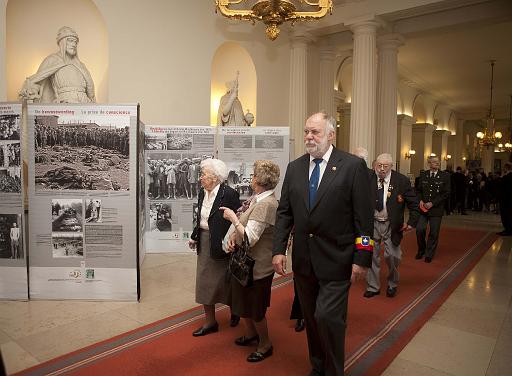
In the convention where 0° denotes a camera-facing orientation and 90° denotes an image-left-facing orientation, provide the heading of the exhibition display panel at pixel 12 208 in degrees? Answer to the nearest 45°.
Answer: approximately 0°

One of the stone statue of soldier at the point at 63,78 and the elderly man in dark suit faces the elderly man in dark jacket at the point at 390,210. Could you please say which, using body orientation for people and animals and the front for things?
the stone statue of soldier

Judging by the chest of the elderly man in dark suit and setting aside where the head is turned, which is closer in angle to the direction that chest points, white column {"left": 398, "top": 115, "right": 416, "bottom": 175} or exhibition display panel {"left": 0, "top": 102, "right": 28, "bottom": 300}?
the exhibition display panel

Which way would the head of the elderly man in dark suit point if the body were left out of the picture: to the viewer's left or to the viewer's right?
to the viewer's left

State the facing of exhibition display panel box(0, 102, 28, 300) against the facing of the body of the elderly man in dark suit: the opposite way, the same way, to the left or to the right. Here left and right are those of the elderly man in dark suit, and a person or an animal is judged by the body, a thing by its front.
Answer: to the left

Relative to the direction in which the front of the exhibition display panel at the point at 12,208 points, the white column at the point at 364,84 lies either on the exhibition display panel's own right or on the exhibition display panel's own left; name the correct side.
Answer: on the exhibition display panel's own left

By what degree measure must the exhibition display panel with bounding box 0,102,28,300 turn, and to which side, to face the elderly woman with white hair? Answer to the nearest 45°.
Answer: approximately 45° to its left

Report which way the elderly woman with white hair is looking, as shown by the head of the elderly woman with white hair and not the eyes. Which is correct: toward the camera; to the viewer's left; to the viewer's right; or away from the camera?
to the viewer's left

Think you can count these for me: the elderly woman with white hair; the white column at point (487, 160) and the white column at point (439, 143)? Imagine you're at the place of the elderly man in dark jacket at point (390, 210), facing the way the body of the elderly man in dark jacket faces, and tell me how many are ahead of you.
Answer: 1

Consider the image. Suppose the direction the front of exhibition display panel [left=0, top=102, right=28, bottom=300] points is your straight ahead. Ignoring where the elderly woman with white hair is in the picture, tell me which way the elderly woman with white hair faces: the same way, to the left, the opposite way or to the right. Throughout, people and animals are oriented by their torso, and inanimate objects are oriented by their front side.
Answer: to the right

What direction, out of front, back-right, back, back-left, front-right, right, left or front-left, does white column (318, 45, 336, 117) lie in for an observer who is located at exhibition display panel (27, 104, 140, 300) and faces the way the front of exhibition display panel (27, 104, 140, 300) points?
back-left
